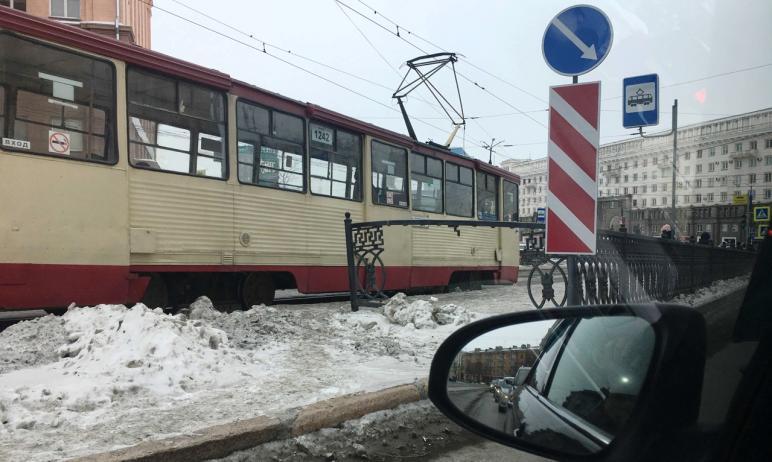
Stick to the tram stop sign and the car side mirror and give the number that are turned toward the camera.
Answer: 2

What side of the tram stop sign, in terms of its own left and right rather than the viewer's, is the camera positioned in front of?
front

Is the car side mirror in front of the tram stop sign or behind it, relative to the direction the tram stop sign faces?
in front

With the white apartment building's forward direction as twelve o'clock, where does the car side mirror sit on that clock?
The car side mirror is roughly at 11 o'clock from the white apartment building.

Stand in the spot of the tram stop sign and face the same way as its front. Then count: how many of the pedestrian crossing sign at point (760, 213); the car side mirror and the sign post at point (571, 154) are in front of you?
2

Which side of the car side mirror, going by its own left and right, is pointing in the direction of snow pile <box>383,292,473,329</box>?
back

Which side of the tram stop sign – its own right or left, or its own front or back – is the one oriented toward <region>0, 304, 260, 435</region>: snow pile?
front
